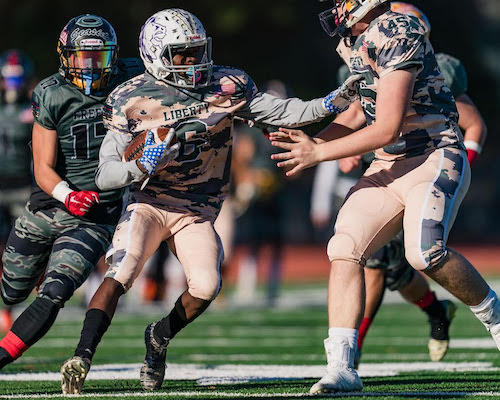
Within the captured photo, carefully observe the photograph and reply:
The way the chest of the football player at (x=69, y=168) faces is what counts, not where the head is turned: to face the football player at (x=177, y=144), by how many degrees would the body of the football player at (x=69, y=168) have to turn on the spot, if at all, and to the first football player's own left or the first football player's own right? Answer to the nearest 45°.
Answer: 0° — they already face them

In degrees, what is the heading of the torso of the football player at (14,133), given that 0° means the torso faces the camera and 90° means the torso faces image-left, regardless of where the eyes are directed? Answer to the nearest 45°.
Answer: approximately 0°

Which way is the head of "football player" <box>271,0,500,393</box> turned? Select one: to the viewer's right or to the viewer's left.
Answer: to the viewer's left

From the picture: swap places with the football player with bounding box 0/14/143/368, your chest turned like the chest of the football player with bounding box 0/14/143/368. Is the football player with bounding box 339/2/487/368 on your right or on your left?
on your left
